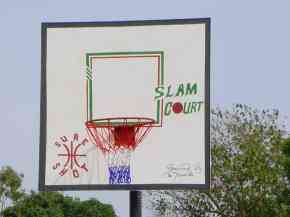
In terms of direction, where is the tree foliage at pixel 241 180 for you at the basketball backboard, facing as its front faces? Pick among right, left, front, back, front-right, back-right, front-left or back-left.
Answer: back

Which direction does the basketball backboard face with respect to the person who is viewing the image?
facing the viewer
